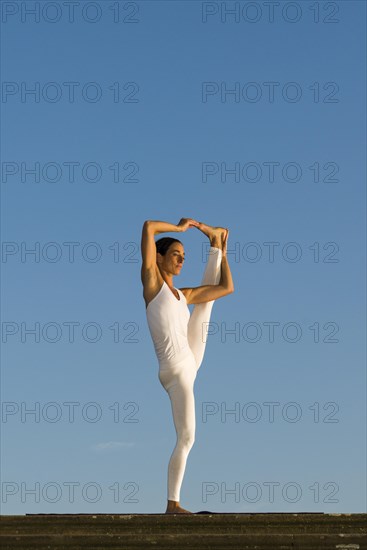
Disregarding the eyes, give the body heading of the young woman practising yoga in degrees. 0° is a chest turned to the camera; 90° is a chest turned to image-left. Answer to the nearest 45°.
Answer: approximately 315°
